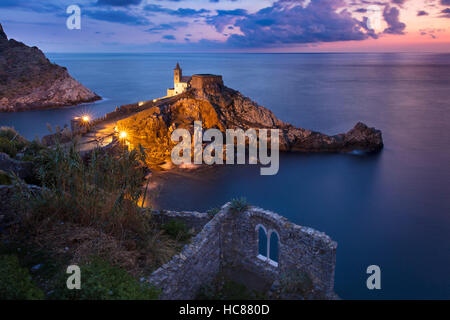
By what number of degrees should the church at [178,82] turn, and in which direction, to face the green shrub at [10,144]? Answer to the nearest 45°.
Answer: approximately 45° to its left

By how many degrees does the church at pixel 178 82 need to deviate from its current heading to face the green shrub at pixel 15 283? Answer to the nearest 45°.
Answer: approximately 45° to its left

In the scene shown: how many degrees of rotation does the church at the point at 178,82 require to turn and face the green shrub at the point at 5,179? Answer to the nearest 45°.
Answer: approximately 45° to its left

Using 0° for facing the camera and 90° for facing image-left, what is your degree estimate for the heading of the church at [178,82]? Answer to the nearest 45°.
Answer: approximately 45°

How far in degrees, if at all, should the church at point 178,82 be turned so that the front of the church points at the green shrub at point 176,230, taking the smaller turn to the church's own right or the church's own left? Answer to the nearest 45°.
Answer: approximately 45° to the church's own left

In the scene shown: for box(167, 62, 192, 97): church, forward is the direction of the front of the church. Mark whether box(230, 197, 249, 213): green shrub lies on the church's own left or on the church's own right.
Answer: on the church's own left
